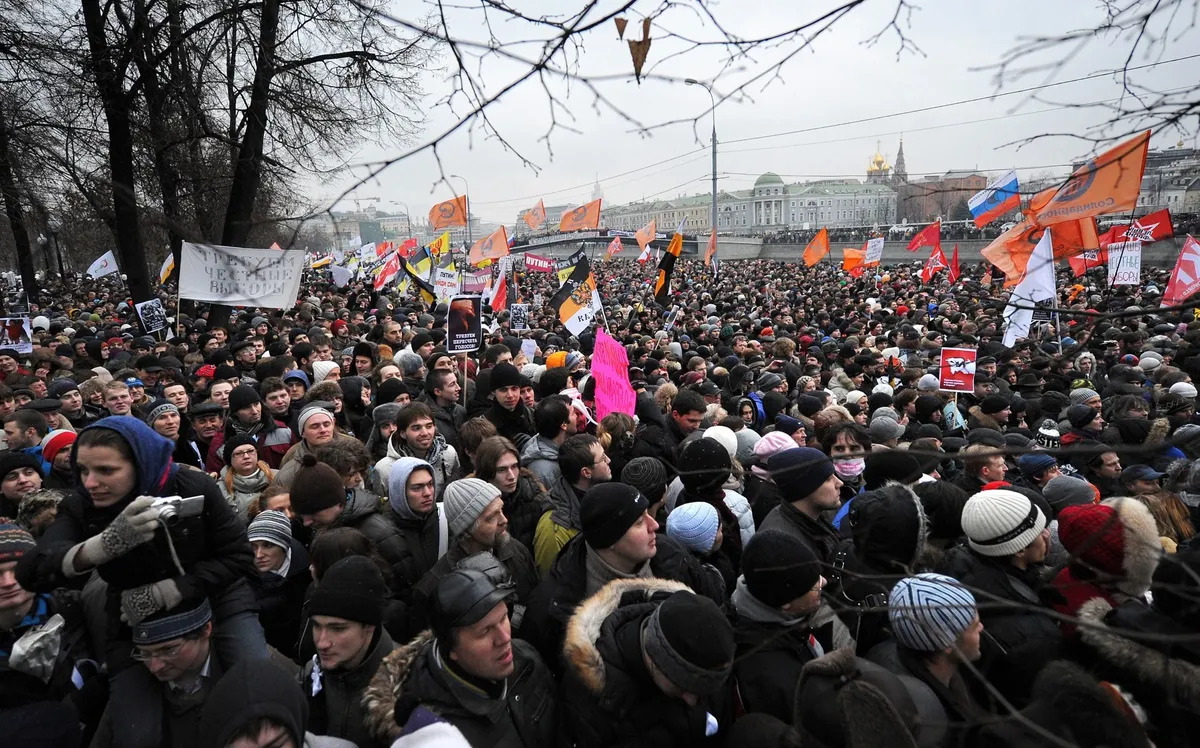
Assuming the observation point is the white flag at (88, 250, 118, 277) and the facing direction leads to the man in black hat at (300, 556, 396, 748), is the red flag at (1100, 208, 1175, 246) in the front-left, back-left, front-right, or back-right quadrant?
front-left

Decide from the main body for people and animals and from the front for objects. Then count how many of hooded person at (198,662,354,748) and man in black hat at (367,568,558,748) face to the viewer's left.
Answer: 0

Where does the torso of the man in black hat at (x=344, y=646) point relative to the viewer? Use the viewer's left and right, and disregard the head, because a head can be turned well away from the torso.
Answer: facing the viewer and to the left of the viewer

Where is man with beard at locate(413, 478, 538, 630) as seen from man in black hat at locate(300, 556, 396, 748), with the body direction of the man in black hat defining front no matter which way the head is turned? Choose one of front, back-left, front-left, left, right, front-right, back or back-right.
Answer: back

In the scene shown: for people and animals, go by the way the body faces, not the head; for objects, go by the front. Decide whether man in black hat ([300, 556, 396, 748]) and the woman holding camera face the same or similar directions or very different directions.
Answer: same or similar directions

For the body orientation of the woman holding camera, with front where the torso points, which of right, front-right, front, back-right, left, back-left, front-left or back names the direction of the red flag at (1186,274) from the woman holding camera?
back-left

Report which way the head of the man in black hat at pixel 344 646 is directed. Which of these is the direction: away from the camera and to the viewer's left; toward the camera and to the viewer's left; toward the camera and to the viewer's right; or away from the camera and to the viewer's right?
toward the camera and to the viewer's left

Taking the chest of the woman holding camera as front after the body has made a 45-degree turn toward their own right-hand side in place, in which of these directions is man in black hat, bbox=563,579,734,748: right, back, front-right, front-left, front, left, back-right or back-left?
back-left
